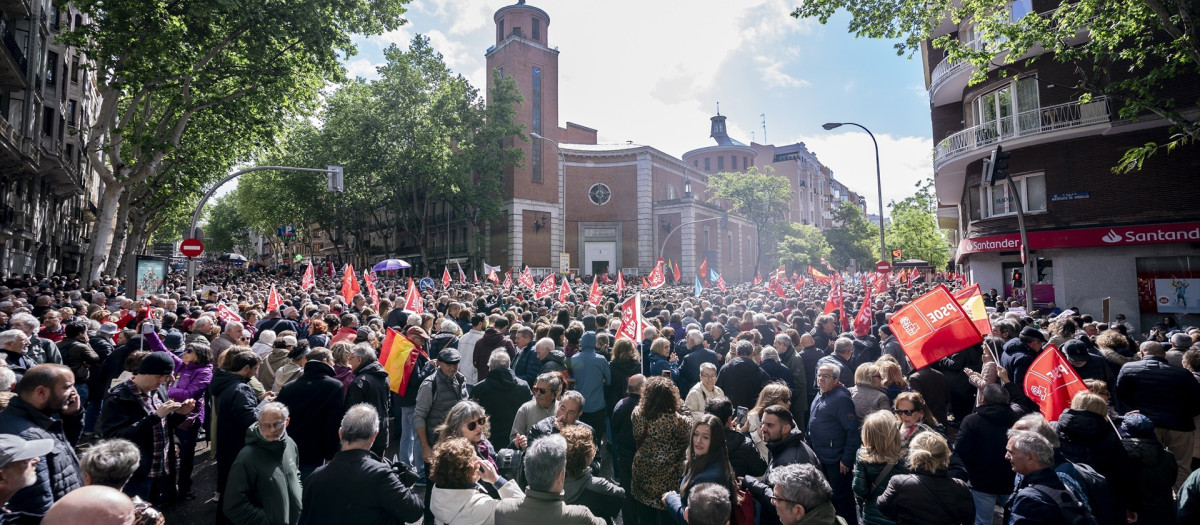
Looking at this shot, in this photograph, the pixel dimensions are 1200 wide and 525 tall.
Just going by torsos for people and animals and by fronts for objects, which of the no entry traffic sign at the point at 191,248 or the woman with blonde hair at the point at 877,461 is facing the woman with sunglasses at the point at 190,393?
the no entry traffic sign

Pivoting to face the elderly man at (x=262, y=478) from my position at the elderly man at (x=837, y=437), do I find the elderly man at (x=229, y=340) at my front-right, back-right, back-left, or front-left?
front-right

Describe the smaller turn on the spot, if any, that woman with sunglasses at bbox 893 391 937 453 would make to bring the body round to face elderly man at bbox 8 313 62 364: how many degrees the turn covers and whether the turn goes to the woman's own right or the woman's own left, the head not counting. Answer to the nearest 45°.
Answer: approximately 45° to the woman's own right

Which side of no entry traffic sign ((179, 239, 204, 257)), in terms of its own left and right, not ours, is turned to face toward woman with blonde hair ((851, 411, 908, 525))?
front

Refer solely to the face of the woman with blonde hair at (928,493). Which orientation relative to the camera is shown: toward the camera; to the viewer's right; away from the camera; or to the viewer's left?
away from the camera

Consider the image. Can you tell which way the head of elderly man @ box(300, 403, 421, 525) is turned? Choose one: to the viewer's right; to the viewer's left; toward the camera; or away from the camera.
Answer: away from the camera

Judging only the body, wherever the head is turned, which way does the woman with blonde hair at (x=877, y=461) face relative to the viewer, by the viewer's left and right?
facing away from the viewer

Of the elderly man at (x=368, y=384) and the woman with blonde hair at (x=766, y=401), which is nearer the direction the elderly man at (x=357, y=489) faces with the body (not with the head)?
the elderly man

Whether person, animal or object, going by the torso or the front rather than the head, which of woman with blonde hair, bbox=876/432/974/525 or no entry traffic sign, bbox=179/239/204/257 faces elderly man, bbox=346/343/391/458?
the no entry traffic sign

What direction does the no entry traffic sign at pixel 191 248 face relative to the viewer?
toward the camera

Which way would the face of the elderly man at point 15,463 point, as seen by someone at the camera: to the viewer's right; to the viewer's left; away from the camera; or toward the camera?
to the viewer's right

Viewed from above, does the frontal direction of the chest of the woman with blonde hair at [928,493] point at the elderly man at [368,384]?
no

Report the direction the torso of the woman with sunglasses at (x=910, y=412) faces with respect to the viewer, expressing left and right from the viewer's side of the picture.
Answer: facing the viewer and to the left of the viewer

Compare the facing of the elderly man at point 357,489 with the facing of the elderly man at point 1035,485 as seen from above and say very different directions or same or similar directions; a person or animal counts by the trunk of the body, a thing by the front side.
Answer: same or similar directions

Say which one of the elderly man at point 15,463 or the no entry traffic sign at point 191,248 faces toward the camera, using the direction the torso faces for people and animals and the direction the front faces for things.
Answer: the no entry traffic sign

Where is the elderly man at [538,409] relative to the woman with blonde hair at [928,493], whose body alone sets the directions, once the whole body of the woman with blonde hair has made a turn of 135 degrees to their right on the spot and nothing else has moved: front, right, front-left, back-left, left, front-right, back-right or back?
back-right

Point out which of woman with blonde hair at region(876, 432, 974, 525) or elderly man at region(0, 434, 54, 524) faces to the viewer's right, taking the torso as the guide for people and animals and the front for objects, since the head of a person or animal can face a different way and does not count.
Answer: the elderly man

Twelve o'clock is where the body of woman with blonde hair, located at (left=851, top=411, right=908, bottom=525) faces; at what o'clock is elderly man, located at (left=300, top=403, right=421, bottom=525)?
The elderly man is roughly at 8 o'clock from the woman with blonde hair.

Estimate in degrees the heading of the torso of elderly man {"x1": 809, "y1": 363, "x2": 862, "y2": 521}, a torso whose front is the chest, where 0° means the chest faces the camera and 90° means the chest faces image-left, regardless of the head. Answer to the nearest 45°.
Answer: approximately 45°

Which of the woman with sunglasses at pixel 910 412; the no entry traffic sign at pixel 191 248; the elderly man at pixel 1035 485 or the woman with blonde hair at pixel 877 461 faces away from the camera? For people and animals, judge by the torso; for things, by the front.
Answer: the woman with blonde hair
